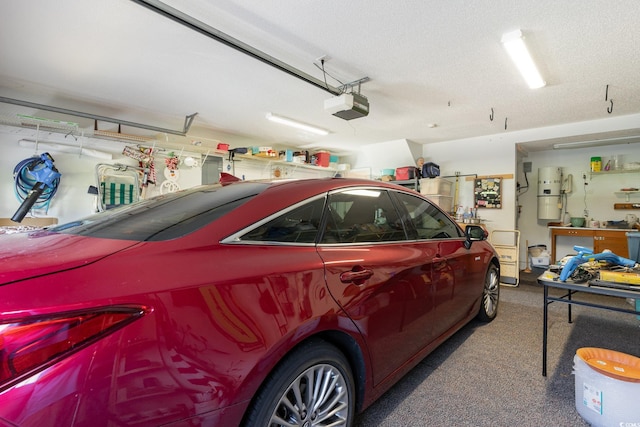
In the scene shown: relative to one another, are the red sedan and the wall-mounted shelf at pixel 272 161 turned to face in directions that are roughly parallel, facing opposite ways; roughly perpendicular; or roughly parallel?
roughly perpendicular

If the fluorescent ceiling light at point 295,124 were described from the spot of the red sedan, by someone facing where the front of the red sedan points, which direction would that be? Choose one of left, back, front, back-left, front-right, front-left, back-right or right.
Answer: front-left

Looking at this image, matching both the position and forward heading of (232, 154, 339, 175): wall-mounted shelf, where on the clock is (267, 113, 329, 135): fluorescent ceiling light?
The fluorescent ceiling light is roughly at 1 o'clock from the wall-mounted shelf.

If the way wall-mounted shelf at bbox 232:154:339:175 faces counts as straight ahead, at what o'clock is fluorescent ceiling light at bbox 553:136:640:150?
The fluorescent ceiling light is roughly at 11 o'clock from the wall-mounted shelf.

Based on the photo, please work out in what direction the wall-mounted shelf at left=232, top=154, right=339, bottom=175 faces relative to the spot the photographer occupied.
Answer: facing the viewer and to the right of the viewer

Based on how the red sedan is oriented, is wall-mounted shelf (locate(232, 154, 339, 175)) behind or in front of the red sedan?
in front

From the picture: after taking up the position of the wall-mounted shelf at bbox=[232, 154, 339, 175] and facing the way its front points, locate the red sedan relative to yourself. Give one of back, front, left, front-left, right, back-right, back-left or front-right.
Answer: front-right

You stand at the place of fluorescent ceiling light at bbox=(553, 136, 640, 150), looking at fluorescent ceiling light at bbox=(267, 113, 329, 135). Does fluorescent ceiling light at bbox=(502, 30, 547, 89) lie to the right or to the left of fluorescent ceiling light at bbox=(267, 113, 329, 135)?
left

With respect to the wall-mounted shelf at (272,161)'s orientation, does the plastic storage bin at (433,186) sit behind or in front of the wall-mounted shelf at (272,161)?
in front

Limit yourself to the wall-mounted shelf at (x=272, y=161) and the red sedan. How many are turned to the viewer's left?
0

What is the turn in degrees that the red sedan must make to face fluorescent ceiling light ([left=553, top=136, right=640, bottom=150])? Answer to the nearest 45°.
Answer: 0° — it already faces it

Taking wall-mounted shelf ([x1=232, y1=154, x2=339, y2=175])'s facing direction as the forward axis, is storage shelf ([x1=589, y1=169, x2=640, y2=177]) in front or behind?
in front

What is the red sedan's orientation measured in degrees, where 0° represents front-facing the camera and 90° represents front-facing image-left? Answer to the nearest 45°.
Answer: approximately 225°

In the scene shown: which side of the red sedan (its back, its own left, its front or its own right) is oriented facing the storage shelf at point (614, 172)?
front
